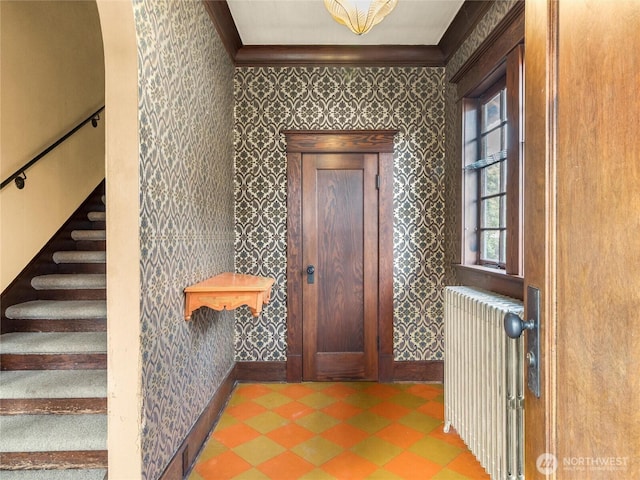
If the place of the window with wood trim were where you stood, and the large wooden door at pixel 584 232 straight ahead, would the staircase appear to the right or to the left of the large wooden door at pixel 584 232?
right

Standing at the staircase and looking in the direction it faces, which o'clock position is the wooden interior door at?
The wooden interior door is roughly at 9 o'clock from the staircase.

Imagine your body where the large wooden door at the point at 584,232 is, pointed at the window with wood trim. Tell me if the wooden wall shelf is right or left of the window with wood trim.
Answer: left

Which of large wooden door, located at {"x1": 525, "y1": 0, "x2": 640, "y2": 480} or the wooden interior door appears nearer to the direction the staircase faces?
the large wooden door

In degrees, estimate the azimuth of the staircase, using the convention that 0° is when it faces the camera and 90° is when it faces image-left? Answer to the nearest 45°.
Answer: approximately 0°
